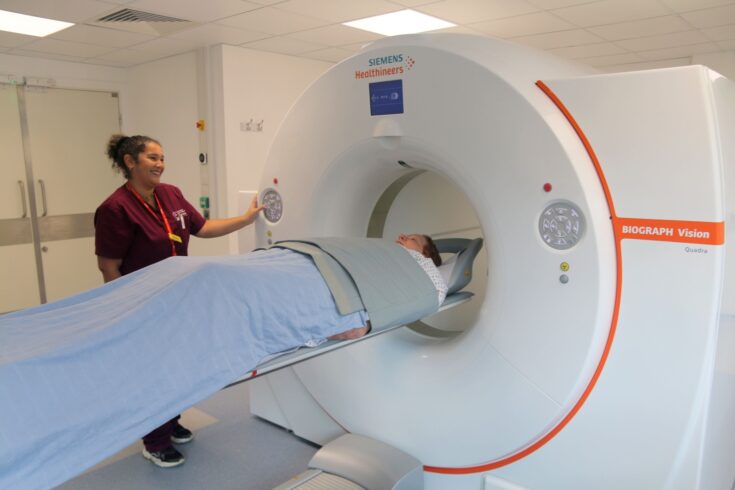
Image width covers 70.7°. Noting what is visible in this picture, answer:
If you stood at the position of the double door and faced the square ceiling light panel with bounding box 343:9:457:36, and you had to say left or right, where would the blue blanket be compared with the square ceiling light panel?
right

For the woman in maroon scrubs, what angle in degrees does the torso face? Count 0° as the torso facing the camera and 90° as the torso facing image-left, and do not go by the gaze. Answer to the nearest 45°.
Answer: approximately 315°

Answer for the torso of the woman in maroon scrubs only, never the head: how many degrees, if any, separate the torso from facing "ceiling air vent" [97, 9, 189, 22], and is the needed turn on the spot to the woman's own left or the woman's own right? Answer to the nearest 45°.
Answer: approximately 135° to the woman's own left

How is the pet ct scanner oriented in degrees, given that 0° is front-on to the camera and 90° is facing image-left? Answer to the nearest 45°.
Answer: approximately 45°

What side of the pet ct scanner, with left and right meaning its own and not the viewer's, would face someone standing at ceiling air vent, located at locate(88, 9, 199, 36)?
right

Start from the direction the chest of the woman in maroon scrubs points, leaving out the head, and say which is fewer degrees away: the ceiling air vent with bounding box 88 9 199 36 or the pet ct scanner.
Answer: the pet ct scanner
